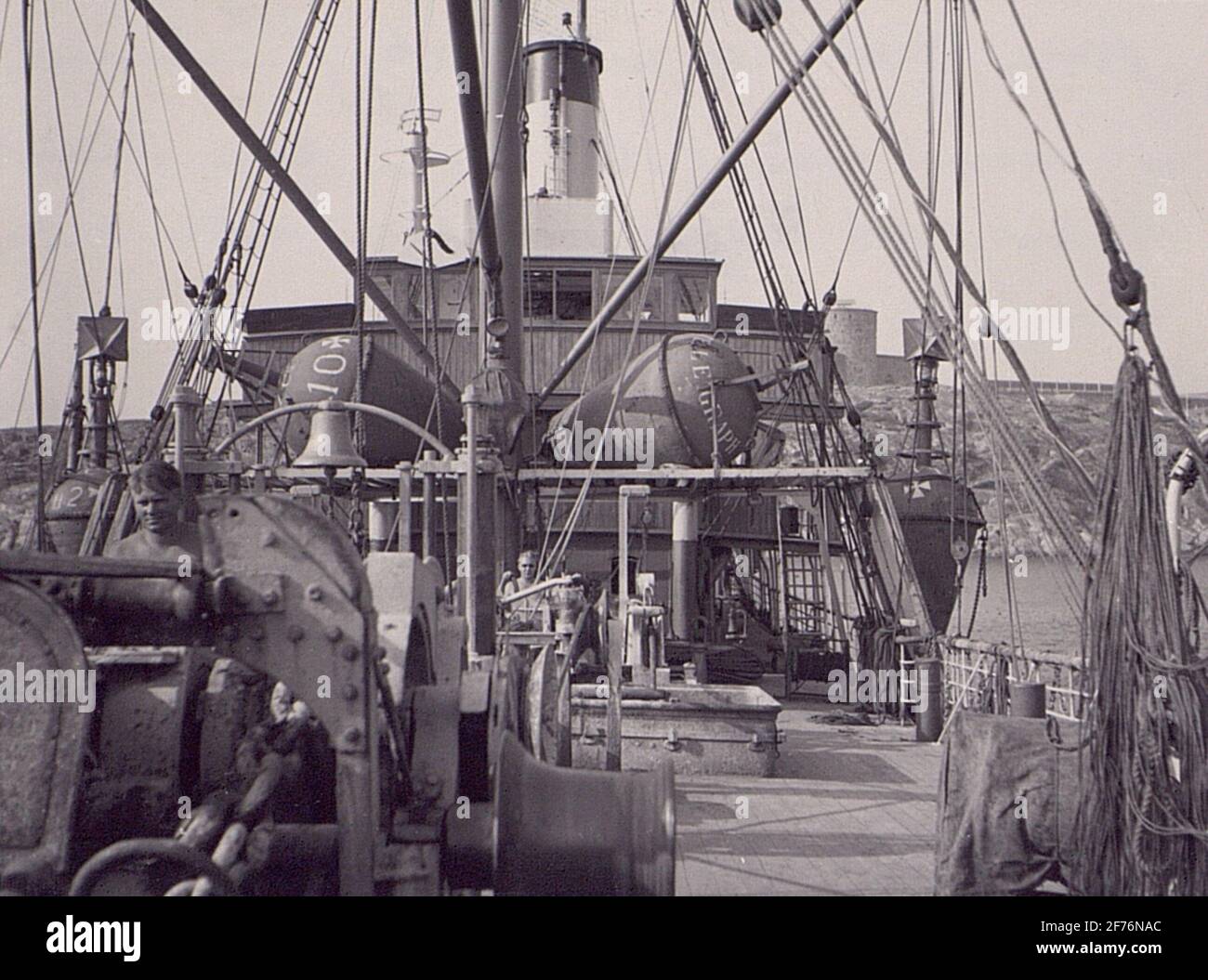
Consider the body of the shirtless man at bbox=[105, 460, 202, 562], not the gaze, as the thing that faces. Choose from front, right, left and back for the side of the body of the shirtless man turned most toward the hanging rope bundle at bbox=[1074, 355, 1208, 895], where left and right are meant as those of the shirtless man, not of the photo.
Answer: left

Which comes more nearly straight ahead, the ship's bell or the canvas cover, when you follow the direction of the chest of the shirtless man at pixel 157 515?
the canvas cover

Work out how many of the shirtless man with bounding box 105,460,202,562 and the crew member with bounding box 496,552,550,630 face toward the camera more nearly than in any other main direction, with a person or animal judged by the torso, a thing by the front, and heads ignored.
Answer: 2

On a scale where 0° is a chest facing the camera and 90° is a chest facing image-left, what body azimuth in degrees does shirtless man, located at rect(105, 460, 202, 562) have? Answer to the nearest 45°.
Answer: approximately 0°

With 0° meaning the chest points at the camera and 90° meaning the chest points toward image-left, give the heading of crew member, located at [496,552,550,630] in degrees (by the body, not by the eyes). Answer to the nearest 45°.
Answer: approximately 0°

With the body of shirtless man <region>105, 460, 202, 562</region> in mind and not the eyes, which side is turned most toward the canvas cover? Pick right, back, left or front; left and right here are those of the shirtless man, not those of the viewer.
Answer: left

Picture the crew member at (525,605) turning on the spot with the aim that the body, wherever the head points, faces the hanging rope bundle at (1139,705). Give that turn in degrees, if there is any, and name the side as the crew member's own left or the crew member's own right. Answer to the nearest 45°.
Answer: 0° — they already face it

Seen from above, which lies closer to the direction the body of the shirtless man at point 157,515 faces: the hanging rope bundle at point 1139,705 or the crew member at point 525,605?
the hanging rope bundle
